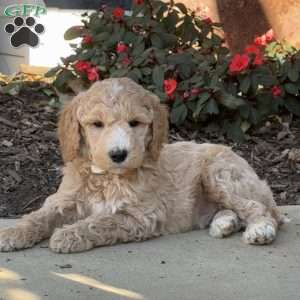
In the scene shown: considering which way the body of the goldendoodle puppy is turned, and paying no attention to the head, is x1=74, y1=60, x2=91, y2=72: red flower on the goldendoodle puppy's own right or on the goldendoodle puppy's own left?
on the goldendoodle puppy's own right

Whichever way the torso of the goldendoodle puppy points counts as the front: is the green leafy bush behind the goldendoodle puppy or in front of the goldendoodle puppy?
behind

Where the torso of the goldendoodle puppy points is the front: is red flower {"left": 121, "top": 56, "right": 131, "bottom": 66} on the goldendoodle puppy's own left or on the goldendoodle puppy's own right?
on the goldendoodle puppy's own right

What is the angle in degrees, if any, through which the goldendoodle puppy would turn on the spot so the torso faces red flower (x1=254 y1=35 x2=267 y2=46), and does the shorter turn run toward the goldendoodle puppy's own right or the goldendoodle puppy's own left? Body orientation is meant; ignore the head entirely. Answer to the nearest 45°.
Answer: approximately 180°

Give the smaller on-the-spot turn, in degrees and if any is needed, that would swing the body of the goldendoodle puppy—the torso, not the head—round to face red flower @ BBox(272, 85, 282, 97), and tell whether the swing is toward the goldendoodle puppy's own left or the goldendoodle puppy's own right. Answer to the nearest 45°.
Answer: approximately 180°

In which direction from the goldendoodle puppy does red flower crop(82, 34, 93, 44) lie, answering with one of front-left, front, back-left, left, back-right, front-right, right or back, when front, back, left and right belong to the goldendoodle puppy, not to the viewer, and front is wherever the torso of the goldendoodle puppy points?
back-right

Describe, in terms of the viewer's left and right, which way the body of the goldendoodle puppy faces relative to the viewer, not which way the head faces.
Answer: facing the viewer and to the left of the viewer

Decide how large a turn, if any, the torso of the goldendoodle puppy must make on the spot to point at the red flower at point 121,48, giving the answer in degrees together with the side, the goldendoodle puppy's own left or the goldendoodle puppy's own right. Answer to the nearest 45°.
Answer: approximately 135° to the goldendoodle puppy's own right
